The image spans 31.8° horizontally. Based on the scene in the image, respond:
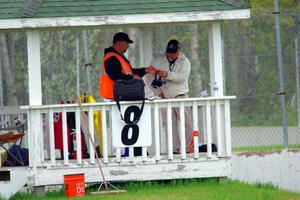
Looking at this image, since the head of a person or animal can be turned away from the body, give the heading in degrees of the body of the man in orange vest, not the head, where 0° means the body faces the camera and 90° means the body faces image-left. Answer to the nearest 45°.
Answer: approximately 270°

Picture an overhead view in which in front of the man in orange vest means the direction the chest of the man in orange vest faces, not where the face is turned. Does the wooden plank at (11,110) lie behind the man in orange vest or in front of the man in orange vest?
behind

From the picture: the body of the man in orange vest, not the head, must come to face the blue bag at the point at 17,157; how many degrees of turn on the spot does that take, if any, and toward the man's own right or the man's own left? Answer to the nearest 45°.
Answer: approximately 180°
